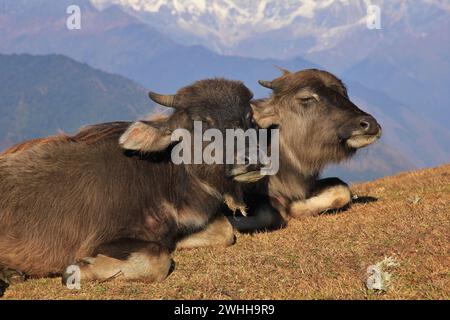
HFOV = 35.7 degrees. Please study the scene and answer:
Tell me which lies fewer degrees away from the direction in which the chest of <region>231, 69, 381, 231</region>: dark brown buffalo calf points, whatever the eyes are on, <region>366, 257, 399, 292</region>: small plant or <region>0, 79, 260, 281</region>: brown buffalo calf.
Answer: the small plant

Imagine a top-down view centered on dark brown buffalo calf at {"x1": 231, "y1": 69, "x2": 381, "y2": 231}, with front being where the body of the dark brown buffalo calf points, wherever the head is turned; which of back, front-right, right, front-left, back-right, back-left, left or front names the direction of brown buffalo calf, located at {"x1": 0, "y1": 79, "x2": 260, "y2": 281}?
back-right

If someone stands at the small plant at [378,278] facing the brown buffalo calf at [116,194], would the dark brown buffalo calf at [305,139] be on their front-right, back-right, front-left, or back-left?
front-right

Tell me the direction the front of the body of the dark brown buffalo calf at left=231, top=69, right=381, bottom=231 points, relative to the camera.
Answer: to the viewer's right

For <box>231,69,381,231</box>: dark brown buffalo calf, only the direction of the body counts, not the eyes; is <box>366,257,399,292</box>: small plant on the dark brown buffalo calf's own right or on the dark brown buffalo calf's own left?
on the dark brown buffalo calf's own right

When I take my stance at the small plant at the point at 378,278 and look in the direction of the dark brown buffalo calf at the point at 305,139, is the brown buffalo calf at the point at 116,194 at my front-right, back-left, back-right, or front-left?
front-left
